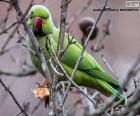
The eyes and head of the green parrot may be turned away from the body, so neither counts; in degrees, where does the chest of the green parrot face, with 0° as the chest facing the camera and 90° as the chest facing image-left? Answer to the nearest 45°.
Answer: approximately 45°
